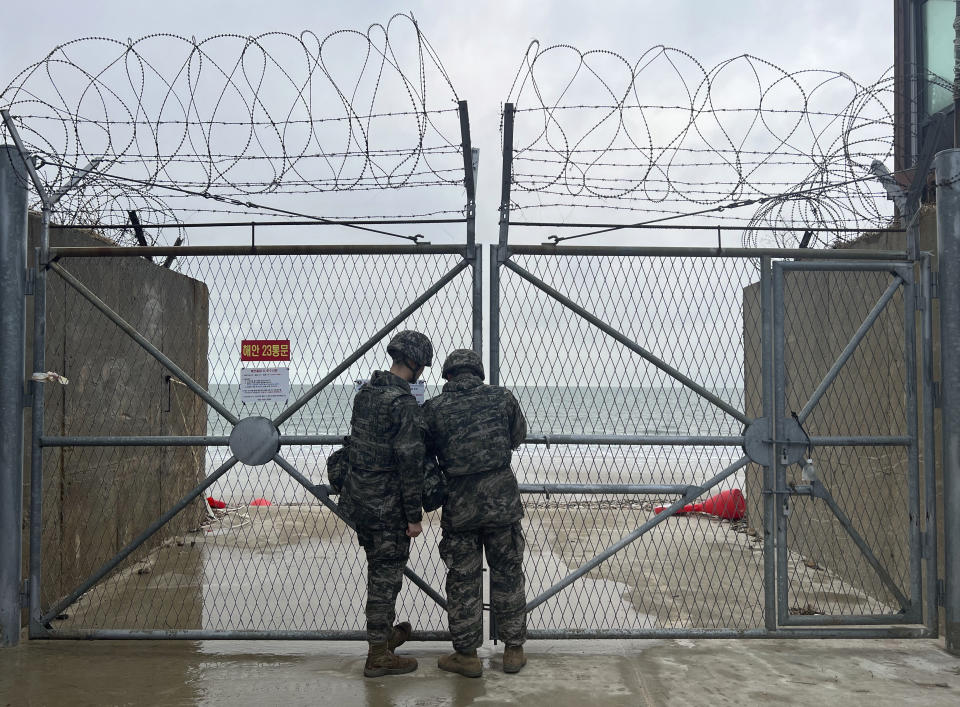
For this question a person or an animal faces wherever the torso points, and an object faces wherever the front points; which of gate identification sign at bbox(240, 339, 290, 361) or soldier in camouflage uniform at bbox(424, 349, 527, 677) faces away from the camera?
the soldier in camouflage uniform

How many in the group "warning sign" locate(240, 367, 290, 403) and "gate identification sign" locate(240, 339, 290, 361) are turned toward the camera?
2

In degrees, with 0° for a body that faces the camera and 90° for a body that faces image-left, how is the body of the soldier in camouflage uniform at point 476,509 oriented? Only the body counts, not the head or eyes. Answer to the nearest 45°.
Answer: approximately 180°

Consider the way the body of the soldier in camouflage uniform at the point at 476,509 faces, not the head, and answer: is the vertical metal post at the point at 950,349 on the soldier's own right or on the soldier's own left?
on the soldier's own right

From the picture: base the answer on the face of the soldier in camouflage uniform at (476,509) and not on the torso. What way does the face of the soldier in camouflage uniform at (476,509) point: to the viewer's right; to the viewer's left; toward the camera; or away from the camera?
away from the camera

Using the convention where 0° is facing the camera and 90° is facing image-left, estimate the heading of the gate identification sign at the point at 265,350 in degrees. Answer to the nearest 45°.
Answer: approximately 0°

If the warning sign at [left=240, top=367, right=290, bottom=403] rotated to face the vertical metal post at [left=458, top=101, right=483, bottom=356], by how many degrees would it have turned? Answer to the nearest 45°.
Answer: approximately 90° to its left

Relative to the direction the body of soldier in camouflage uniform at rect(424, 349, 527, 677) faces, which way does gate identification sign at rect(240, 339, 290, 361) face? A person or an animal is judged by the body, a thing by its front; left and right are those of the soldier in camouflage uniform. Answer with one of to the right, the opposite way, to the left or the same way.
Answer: the opposite way

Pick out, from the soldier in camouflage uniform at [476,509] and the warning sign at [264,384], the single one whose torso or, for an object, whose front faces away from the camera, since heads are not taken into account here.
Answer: the soldier in camouflage uniform

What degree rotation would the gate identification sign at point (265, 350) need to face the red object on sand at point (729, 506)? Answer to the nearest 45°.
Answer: approximately 135° to its left

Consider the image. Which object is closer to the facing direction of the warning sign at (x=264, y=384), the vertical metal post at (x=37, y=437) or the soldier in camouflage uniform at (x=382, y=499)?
the soldier in camouflage uniform

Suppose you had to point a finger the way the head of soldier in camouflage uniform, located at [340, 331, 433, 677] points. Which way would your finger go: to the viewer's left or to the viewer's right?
to the viewer's right
